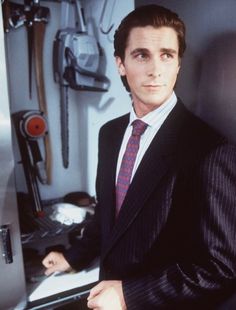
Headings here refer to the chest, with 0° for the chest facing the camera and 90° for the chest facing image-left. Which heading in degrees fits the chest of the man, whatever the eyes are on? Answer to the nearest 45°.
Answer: approximately 45°

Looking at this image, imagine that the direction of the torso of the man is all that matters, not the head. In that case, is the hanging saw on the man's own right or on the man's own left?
on the man's own right
